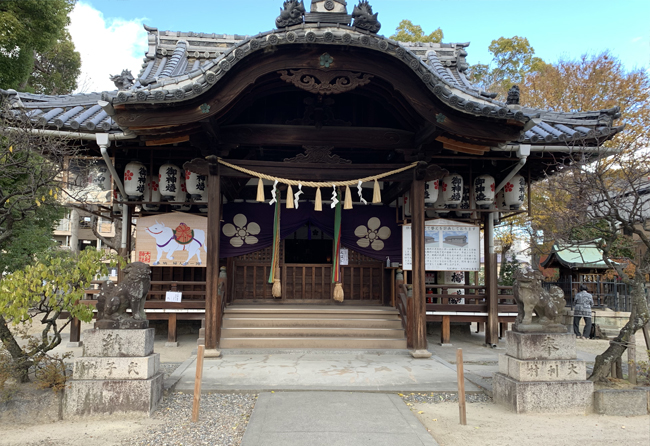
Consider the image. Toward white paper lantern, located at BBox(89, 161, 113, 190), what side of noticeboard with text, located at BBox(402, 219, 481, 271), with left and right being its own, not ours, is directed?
right

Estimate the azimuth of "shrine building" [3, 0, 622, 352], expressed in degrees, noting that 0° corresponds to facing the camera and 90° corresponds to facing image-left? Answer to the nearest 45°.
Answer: approximately 0°

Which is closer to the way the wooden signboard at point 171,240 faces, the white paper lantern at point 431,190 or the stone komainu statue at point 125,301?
the stone komainu statue

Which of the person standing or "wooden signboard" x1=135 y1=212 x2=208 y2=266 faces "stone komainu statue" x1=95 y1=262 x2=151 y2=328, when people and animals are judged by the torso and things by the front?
the wooden signboard
